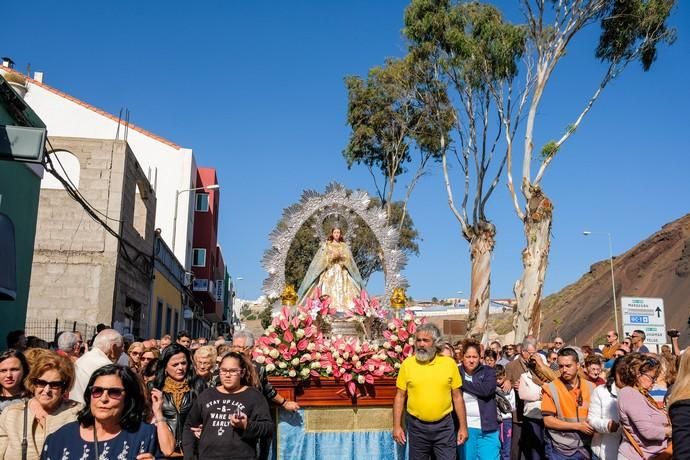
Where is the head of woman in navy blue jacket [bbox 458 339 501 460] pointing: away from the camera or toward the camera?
toward the camera

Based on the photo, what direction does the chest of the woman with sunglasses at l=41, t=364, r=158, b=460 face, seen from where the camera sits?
toward the camera

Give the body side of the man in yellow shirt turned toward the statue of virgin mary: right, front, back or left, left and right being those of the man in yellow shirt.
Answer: back

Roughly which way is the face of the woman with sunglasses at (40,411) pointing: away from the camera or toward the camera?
toward the camera

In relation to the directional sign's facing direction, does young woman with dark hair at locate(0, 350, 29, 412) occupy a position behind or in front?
in front

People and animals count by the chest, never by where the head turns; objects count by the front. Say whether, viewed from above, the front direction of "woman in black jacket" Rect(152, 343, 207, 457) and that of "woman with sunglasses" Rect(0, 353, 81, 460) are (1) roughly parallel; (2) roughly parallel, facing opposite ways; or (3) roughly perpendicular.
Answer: roughly parallel

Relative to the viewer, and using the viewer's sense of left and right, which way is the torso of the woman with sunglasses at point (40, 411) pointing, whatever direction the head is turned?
facing the viewer

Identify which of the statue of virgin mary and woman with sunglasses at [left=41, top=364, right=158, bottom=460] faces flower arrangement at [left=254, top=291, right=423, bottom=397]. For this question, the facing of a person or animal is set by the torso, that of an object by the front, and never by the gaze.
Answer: the statue of virgin mary

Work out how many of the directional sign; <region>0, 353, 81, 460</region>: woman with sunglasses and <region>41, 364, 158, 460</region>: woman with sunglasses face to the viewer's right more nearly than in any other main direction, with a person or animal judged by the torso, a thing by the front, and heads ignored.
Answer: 0

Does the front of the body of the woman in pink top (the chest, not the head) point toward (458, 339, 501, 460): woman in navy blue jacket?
no

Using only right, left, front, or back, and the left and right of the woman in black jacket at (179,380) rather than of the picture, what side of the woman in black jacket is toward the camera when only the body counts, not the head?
front

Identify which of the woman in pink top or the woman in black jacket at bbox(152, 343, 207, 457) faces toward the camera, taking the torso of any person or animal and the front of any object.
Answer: the woman in black jacket

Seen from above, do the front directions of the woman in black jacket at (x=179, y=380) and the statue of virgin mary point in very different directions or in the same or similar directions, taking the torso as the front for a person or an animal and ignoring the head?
same or similar directions

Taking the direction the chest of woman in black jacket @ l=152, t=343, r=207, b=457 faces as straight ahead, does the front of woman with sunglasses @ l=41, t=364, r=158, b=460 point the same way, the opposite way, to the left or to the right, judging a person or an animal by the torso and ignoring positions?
the same way
